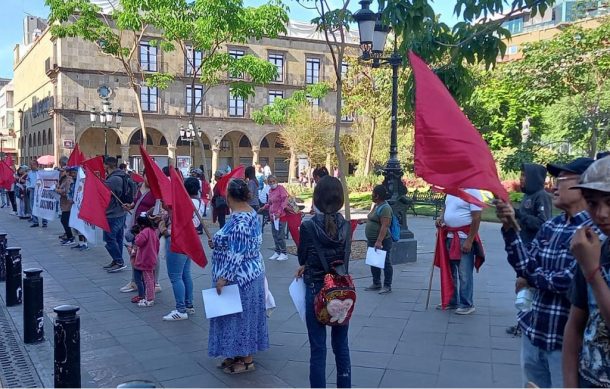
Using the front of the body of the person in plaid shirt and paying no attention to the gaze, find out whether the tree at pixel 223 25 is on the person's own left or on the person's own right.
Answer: on the person's own right

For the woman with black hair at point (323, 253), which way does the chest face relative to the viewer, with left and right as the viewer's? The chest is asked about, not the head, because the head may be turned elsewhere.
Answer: facing away from the viewer

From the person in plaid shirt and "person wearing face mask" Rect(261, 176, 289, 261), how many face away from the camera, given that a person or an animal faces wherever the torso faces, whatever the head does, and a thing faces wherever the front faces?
0

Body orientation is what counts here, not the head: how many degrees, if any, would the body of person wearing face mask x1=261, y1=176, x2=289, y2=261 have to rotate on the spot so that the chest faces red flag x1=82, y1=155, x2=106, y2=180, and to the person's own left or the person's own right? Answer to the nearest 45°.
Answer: approximately 45° to the person's own right

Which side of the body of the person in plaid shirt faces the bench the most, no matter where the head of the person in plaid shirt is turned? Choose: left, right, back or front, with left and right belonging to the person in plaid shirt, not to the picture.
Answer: right

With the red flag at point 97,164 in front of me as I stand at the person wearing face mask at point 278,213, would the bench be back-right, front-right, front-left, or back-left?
back-right

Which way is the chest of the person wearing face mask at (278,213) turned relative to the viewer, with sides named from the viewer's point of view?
facing the viewer and to the left of the viewer

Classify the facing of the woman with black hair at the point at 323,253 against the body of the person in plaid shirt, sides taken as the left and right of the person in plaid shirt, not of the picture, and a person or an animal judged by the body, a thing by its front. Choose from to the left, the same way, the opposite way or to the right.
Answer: to the right

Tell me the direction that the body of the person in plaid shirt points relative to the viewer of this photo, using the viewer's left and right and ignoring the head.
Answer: facing to the left of the viewer

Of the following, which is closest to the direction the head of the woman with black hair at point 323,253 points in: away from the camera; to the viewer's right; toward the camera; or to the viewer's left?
away from the camera

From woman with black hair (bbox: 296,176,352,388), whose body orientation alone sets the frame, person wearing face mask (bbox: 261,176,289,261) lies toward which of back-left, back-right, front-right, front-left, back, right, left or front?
front
